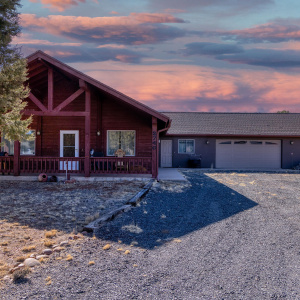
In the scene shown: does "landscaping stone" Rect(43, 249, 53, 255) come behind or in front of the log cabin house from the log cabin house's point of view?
in front

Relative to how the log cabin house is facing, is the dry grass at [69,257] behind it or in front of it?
in front

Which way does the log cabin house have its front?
toward the camera

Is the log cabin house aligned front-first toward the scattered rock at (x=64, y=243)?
yes

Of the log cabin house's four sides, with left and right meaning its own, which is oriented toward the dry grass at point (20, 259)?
front

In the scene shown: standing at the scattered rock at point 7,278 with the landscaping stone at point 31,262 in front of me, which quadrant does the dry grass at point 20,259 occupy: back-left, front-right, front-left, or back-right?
front-left

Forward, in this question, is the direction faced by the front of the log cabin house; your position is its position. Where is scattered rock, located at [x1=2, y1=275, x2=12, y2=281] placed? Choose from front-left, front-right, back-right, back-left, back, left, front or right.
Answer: front

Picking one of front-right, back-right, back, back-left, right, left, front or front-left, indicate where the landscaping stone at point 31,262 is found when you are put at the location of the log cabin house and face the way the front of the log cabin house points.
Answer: front

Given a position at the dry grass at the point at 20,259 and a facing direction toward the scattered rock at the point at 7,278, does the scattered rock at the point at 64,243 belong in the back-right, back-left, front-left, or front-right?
back-left
